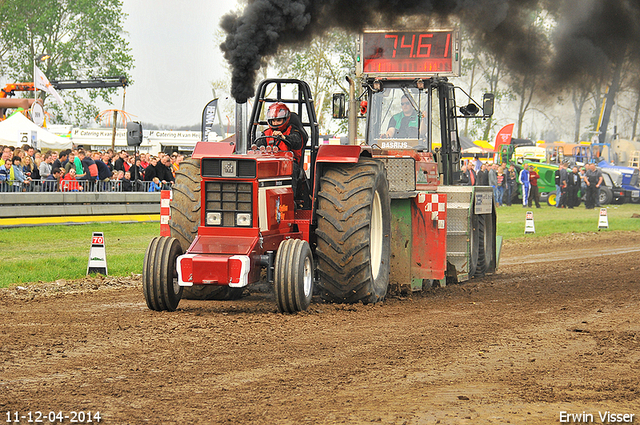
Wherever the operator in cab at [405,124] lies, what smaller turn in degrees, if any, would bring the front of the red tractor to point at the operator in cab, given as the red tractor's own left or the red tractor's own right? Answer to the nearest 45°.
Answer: approximately 135° to the red tractor's own left

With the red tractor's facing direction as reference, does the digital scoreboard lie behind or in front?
behind

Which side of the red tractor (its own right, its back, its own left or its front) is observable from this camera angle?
front

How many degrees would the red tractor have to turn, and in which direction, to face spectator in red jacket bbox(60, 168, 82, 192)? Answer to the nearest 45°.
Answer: approximately 135° to its right

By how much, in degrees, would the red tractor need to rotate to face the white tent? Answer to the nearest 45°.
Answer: approximately 135° to its right

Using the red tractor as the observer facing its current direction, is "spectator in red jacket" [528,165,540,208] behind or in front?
behind
